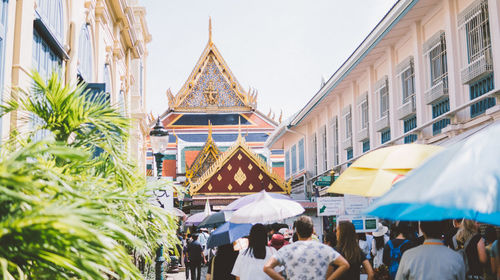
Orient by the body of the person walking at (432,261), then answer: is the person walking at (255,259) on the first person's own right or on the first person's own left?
on the first person's own left

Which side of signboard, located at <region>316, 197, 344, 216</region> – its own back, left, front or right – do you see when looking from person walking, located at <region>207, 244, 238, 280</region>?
front

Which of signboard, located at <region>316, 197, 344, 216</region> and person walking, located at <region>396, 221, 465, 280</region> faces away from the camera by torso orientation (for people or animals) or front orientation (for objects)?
the person walking

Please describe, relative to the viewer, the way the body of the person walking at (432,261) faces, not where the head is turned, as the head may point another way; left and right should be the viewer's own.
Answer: facing away from the viewer

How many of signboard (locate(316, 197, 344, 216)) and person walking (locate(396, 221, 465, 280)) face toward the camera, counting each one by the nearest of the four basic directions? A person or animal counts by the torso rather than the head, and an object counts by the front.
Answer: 1

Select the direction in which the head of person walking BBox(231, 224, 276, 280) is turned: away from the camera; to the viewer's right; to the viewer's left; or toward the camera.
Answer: away from the camera

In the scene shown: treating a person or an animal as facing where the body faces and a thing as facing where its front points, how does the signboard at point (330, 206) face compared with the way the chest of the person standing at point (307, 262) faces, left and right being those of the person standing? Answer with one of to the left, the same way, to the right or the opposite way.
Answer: the opposite way

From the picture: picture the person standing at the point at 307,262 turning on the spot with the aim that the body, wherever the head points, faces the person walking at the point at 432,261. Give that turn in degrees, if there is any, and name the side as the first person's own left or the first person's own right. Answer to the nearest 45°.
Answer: approximately 135° to the first person's own right

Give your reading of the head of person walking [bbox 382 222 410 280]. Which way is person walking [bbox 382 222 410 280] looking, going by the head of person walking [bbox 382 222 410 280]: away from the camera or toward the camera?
away from the camera

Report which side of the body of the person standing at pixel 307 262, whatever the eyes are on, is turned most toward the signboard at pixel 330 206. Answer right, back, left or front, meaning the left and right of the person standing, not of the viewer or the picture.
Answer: front

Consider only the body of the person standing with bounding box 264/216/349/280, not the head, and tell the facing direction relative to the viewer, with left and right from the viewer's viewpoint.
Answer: facing away from the viewer

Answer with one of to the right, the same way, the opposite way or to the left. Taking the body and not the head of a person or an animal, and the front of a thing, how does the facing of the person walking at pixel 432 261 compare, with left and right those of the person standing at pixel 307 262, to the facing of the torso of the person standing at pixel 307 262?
the same way

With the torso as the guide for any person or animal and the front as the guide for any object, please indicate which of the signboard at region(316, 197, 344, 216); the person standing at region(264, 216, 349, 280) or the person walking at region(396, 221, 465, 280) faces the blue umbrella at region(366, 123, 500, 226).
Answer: the signboard

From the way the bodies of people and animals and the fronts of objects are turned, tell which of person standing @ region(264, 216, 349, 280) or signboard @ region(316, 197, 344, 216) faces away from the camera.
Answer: the person standing

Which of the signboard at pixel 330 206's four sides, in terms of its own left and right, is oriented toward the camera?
front

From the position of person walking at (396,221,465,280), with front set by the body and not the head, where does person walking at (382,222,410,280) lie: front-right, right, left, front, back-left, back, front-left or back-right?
front

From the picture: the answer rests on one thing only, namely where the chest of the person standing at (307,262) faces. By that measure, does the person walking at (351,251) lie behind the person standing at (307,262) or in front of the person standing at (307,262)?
in front

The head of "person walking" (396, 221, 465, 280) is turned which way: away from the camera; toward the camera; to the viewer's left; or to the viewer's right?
away from the camera

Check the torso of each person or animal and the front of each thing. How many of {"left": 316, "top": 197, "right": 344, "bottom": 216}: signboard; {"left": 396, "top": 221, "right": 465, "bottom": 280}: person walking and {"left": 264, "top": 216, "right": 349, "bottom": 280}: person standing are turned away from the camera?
2

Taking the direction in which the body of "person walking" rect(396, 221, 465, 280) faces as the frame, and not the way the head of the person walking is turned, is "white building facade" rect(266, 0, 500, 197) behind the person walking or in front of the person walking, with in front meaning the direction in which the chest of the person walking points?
in front
